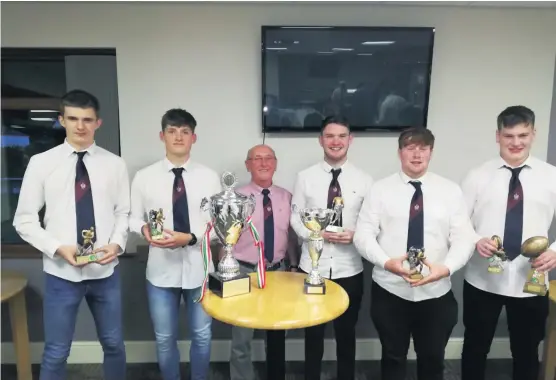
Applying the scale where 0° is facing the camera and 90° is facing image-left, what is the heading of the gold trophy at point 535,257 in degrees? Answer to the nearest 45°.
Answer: approximately 0°

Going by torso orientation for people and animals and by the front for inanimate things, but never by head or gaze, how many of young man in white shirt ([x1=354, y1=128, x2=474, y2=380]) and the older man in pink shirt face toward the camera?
2

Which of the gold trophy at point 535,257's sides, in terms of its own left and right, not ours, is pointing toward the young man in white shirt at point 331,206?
right

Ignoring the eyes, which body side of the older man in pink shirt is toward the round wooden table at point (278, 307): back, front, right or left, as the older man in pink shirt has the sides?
front

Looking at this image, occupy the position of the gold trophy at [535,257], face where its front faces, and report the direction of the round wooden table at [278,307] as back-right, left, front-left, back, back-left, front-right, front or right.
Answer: front-right

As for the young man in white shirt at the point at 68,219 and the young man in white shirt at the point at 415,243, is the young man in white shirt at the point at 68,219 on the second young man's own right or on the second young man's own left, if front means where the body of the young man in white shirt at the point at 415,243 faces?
on the second young man's own right

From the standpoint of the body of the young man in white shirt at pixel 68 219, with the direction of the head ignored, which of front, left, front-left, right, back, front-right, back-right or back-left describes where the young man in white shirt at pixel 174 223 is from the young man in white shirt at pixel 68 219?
left

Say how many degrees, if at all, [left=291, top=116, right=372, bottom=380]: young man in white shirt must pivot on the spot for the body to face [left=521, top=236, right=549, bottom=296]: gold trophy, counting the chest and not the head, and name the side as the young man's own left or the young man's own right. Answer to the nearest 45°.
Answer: approximately 90° to the young man's own left

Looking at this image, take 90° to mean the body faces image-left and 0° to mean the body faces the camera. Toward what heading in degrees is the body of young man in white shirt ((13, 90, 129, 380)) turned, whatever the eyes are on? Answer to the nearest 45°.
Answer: approximately 0°
